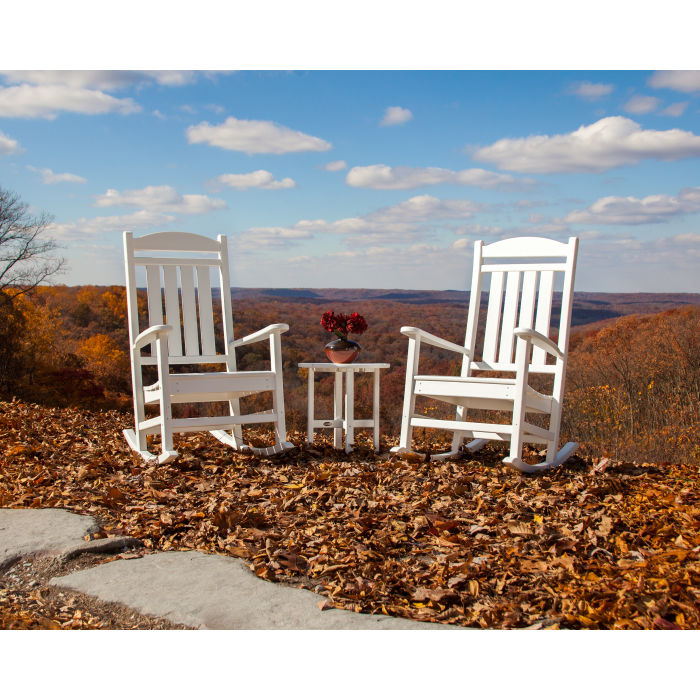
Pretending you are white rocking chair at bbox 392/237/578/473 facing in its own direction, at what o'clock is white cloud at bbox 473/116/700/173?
The white cloud is roughly at 5 o'clock from the white rocking chair.

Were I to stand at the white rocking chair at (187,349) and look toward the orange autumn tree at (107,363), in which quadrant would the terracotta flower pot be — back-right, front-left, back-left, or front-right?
back-right

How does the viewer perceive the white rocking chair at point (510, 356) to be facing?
facing the viewer and to the left of the viewer

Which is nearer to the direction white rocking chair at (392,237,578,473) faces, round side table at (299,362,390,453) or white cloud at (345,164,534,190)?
the round side table

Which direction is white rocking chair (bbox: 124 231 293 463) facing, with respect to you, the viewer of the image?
facing the viewer and to the right of the viewer

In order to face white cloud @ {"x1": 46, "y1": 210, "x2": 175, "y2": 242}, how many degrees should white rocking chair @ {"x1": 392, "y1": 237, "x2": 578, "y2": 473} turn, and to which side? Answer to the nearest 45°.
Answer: approximately 90° to its right

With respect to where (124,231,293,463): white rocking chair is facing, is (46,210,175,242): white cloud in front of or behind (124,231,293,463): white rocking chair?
behind

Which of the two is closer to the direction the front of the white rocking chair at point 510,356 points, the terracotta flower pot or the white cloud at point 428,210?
the terracotta flower pot

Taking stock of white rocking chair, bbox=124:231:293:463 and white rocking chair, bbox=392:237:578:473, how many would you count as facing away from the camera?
0

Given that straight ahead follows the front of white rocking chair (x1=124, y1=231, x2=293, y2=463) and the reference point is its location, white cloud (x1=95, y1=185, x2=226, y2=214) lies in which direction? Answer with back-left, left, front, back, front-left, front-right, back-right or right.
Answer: back-left

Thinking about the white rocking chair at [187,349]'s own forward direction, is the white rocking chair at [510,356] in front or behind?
in front
